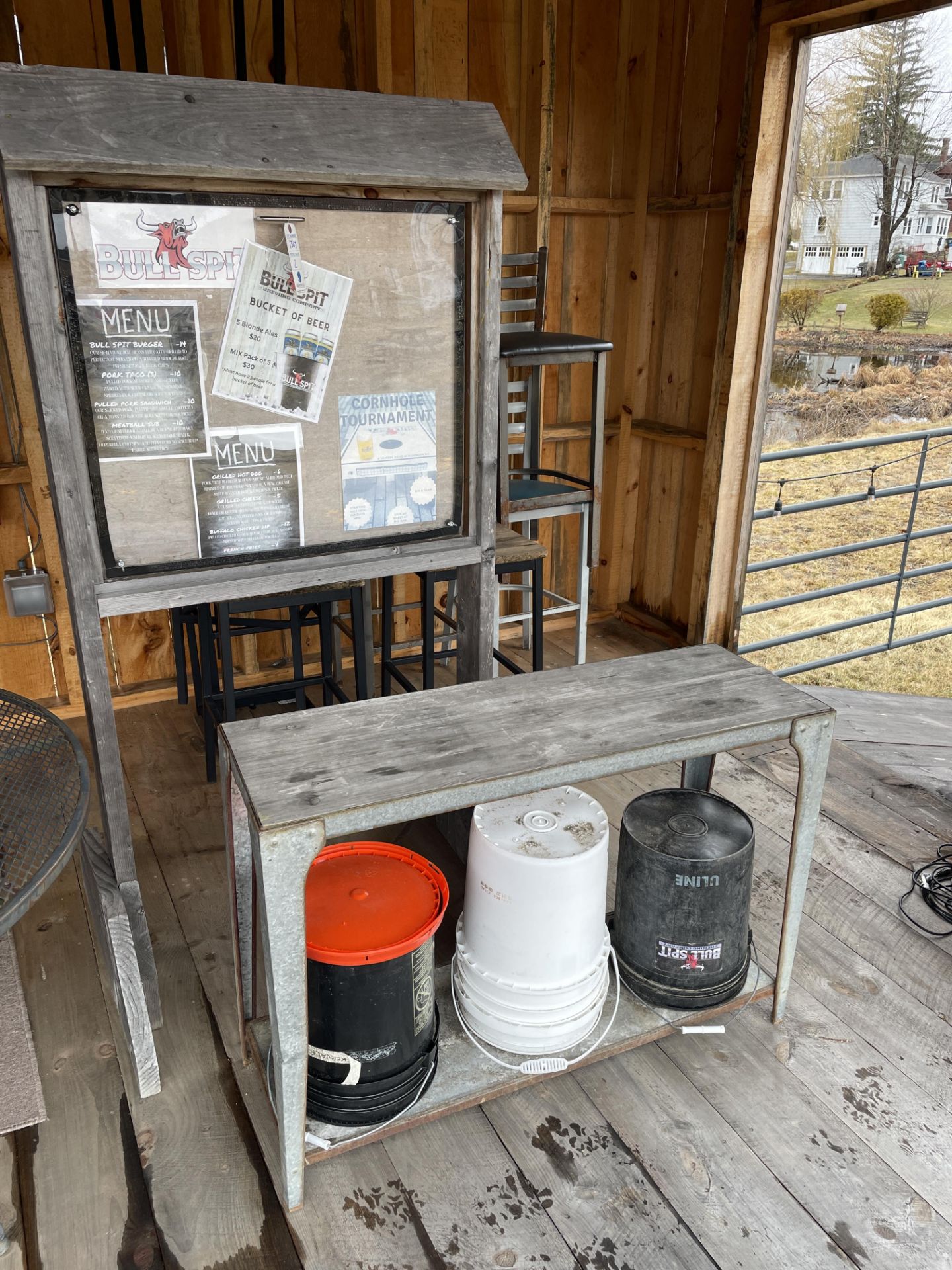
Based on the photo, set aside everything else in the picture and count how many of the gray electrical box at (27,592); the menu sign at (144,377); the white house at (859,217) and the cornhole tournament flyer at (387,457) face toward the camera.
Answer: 4

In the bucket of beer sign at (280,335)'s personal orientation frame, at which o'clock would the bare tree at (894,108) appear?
The bare tree is roughly at 8 o'clock from the bucket of beer sign.

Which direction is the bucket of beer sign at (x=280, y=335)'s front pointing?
toward the camera

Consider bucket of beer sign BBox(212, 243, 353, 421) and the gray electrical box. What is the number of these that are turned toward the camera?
2

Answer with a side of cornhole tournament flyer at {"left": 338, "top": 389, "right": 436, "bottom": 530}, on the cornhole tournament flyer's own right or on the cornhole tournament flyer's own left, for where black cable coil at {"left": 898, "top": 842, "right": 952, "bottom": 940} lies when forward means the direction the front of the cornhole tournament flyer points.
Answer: on the cornhole tournament flyer's own left

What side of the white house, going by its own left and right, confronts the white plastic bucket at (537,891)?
front

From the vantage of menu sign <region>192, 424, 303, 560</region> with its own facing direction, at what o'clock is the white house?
The white house is roughly at 8 o'clock from the menu sign.

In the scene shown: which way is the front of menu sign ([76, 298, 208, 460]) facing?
toward the camera

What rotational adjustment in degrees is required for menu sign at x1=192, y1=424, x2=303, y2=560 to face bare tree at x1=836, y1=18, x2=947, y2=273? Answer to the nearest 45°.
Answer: approximately 135° to its left

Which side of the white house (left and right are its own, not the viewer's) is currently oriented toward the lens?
front
